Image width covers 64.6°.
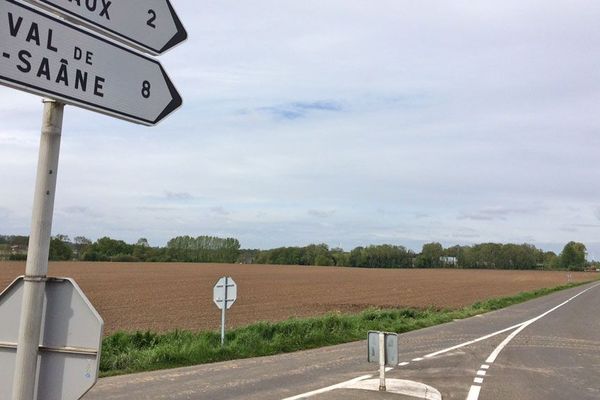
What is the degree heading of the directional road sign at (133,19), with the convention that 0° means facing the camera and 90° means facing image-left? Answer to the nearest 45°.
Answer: approximately 315°

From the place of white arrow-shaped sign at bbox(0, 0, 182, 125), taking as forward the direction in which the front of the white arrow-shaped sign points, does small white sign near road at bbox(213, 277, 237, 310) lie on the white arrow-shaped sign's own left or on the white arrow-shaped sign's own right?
on the white arrow-shaped sign's own left

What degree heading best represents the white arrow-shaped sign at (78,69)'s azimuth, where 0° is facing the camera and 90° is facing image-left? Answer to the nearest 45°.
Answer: approximately 315°
